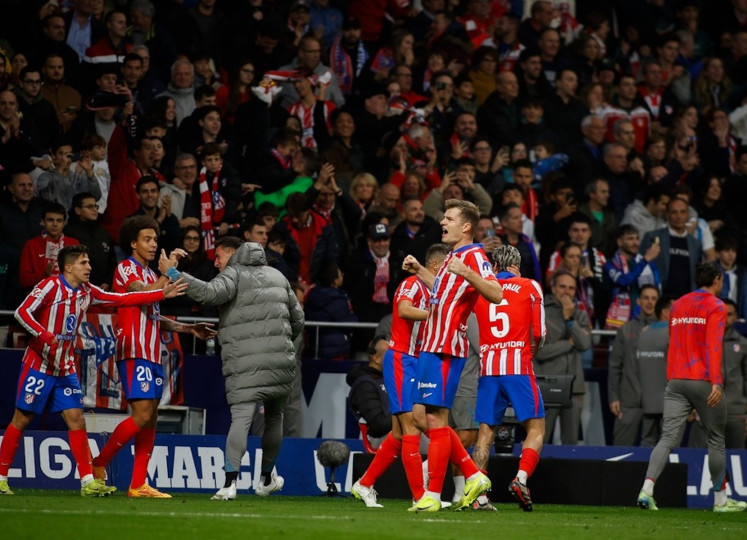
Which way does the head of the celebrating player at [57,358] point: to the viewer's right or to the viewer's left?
to the viewer's right

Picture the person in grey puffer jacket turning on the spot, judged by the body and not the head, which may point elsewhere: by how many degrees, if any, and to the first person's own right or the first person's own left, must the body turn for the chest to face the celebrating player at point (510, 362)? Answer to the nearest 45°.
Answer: approximately 135° to the first person's own right

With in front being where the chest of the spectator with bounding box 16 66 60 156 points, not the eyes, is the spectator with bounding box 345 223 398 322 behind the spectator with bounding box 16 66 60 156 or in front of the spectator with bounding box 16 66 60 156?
in front

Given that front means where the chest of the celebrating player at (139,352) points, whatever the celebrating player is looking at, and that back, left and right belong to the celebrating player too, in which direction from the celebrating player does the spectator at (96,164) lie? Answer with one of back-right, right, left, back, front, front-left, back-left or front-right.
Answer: back-left

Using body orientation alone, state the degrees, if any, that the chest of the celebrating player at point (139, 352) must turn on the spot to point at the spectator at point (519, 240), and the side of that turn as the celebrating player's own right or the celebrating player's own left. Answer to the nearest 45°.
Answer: approximately 90° to the celebrating player's own left

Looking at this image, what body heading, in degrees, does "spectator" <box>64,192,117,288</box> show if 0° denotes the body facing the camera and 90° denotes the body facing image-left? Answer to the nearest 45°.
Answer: approximately 315°

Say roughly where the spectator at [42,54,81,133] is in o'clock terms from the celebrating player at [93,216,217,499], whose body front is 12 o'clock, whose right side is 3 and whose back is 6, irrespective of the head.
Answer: The spectator is roughly at 7 o'clock from the celebrating player.

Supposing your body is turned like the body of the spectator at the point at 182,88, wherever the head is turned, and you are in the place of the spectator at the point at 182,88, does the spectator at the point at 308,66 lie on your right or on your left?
on your left

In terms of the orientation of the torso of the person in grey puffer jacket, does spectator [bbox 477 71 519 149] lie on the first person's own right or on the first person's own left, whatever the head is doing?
on the first person's own right

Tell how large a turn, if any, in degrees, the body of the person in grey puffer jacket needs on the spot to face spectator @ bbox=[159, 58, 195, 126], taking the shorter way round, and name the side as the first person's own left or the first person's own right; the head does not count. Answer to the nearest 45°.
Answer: approximately 45° to the first person's own right
